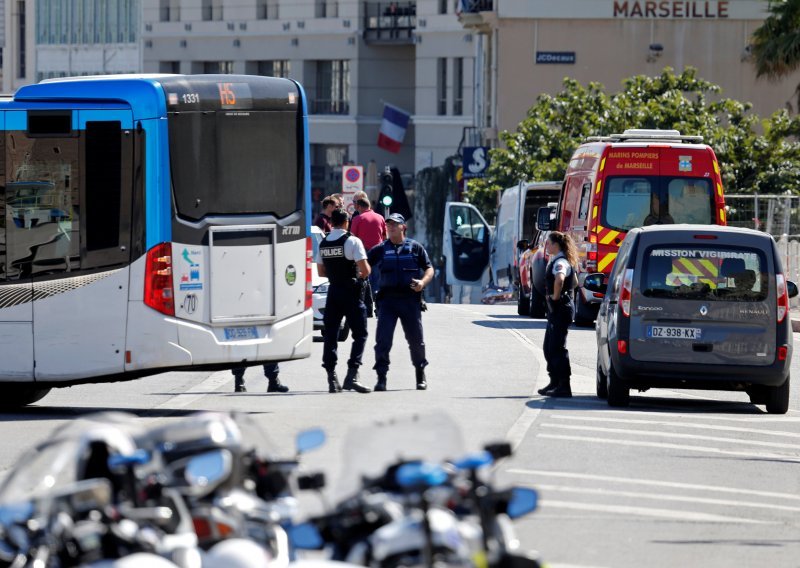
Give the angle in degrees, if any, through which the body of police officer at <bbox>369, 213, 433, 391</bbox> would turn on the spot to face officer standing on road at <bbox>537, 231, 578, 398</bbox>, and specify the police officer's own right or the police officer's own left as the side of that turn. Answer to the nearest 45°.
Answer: approximately 90° to the police officer's own left

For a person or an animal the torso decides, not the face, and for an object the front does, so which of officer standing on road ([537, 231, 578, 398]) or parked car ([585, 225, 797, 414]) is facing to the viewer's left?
the officer standing on road

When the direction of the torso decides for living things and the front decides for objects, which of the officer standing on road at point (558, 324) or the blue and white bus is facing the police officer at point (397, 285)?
the officer standing on road

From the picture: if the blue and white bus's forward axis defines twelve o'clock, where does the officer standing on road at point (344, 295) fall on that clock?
The officer standing on road is roughly at 5 o'clock from the blue and white bus.

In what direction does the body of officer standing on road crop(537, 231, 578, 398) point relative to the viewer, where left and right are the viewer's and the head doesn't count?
facing to the left of the viewer

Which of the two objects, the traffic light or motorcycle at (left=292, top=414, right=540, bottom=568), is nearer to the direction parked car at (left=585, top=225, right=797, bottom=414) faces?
the traffic light

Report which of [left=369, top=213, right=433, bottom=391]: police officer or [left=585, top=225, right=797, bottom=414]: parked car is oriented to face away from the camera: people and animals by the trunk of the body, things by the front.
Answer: the parked car

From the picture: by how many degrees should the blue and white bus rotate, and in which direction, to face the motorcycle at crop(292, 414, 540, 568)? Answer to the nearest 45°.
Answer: approximately 135° to its left

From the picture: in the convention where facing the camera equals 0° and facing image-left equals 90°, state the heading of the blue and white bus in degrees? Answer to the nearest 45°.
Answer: approximately 135°

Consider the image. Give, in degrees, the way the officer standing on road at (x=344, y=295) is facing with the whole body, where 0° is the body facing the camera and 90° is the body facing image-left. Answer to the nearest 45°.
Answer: approximately 225°

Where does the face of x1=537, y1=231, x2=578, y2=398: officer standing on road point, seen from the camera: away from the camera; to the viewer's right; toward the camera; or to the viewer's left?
to the viewer's left

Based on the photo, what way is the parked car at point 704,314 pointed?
away from the camera
